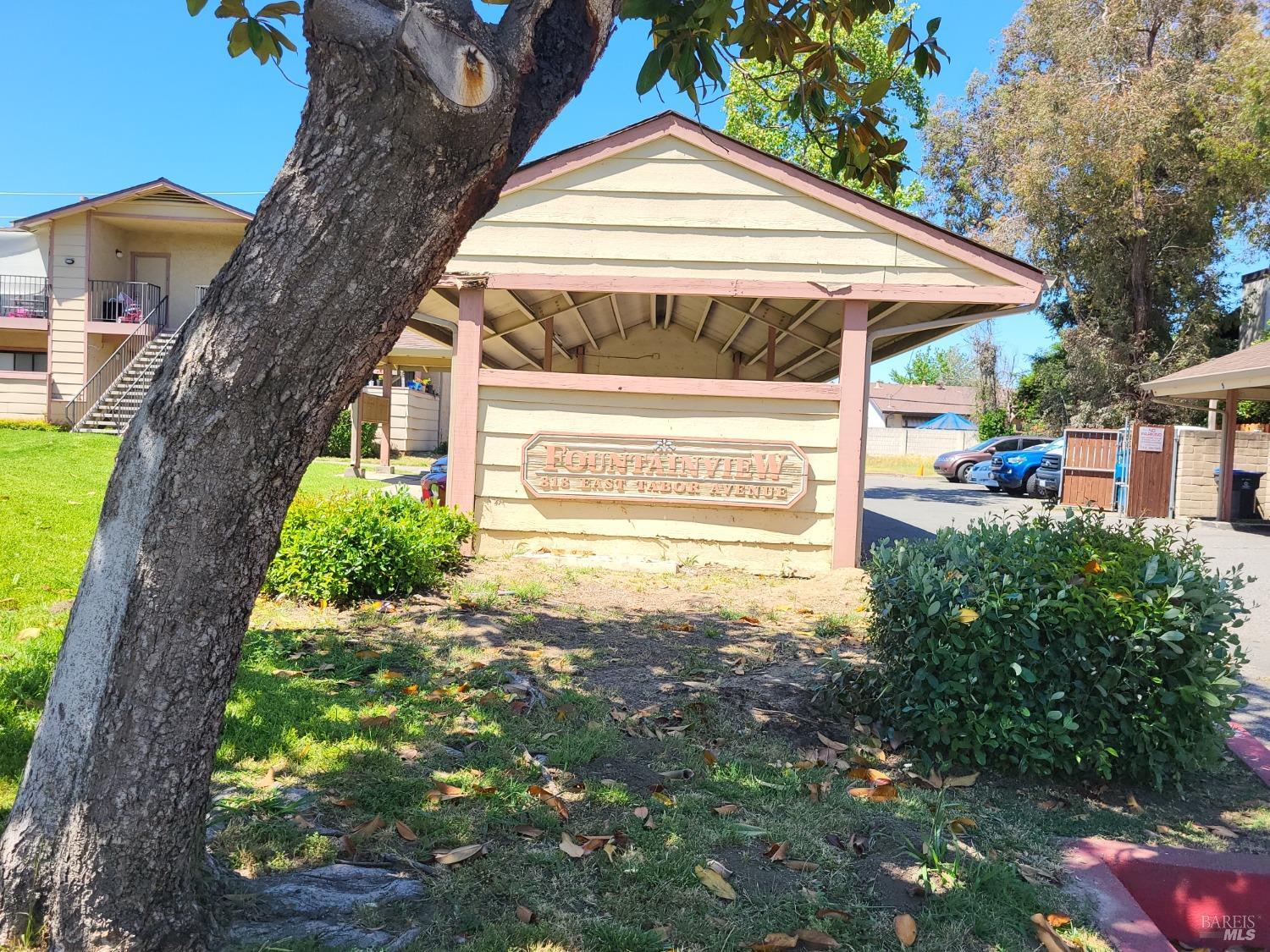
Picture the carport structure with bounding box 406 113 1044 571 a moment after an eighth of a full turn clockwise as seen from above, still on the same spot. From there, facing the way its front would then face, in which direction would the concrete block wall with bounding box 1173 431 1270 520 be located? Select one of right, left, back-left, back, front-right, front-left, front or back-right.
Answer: back

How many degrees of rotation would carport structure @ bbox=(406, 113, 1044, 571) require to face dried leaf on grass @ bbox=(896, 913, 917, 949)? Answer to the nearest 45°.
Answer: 0° — it already faces it

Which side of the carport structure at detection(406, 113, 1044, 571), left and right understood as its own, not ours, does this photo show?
front

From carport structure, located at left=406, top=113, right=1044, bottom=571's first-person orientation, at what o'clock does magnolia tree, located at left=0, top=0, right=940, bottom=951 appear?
The magnolia tree is roughly at 12 o'clock from the carport structure.

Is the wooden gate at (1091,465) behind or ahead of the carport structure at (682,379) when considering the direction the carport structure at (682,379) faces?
behind

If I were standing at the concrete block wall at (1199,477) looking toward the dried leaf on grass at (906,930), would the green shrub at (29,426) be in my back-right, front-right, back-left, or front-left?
front-right

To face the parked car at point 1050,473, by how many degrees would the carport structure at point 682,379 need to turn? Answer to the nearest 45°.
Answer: approximately 135° to its left

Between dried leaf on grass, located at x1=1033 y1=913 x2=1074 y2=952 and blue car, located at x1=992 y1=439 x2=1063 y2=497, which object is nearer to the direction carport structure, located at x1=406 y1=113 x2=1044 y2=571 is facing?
the dried leaf on grass

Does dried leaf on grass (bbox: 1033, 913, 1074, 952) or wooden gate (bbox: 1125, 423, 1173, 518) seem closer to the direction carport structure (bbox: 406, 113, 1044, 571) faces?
the dried leaf on grass

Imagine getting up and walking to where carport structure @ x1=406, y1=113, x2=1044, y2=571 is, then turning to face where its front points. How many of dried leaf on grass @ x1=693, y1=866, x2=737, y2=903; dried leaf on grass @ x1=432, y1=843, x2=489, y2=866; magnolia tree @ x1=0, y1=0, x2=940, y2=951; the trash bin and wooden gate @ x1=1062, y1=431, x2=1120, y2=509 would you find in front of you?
3

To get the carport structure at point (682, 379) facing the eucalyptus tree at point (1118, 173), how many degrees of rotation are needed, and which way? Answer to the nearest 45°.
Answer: approximately 135° to its left

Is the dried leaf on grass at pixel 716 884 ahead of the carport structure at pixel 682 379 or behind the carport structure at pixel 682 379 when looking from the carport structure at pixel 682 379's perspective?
ahead

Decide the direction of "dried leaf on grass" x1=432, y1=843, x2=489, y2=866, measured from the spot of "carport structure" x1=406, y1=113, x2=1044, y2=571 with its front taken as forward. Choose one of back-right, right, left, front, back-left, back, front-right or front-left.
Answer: front

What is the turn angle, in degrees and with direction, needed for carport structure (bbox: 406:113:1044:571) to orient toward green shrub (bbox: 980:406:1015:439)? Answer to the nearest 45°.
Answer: approximately 180°

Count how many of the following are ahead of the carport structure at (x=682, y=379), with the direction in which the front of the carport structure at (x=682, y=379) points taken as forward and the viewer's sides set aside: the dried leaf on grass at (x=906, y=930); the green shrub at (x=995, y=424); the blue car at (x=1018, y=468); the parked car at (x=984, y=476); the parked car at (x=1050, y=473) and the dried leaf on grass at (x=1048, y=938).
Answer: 2

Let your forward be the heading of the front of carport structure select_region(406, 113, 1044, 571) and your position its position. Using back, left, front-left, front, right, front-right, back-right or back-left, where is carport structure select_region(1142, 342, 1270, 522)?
back-left

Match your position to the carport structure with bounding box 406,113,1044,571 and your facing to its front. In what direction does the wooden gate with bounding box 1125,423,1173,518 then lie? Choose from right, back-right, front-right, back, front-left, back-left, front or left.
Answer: back-left
